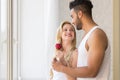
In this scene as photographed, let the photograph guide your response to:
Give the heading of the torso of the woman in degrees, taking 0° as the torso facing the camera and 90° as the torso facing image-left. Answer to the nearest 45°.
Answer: approximately 315°

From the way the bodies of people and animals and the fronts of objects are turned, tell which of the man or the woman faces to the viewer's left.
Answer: the man

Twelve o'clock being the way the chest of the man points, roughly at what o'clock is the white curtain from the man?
The white curtain is roughly at 1 o'clock from the man.

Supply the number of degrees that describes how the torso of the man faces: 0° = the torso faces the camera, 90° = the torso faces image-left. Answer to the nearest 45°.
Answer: approximately 90°

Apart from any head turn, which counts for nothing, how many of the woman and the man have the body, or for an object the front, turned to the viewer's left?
1
